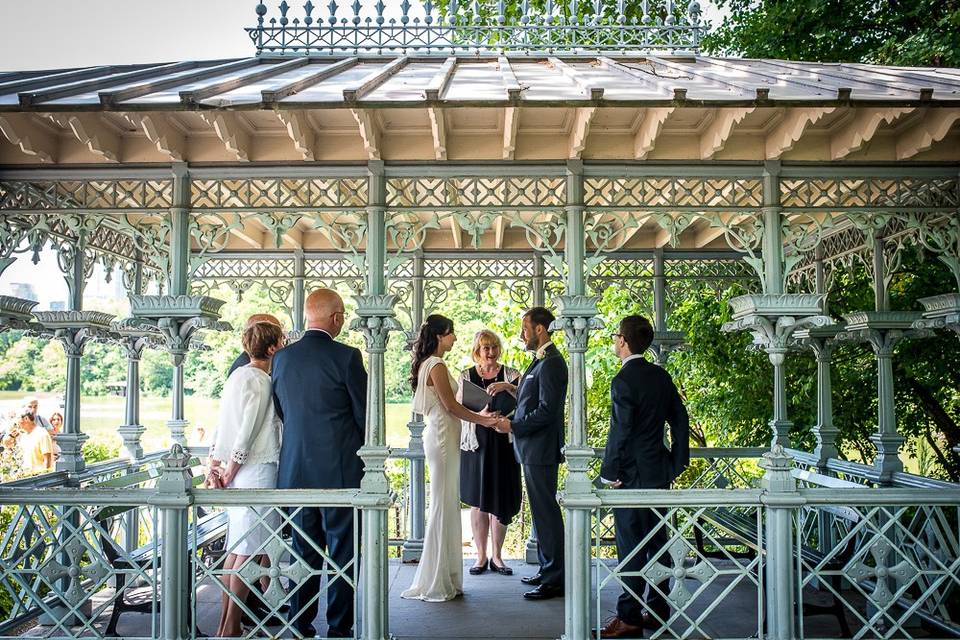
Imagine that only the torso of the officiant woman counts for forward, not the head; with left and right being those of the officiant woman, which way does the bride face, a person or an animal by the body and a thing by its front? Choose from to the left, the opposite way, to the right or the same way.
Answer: to the left

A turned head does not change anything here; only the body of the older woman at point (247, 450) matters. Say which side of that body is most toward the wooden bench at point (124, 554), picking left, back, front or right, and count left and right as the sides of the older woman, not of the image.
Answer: left

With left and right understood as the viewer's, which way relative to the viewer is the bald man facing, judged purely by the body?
facing away from the viewer

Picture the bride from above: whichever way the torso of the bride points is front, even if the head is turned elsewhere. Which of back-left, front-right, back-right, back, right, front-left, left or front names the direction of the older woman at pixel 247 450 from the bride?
back-right

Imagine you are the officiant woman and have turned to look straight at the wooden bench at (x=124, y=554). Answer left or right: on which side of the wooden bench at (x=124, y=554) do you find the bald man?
left

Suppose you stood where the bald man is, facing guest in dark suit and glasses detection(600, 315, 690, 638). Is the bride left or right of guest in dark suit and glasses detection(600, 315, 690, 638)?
left

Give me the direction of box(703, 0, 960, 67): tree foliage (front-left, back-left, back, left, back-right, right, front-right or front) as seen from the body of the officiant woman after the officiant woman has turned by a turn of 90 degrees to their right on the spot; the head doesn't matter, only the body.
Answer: back-right

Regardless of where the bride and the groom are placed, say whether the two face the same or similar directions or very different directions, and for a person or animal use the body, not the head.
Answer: very different directions

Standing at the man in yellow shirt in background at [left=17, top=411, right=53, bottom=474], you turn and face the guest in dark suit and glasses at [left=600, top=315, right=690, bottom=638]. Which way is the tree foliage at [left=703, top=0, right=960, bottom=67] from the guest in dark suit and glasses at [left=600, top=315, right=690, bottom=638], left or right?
left

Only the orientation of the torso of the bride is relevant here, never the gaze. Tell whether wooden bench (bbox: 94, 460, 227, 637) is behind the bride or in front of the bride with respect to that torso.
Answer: behind

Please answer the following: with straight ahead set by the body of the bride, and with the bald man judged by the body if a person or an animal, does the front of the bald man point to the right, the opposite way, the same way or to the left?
to the left

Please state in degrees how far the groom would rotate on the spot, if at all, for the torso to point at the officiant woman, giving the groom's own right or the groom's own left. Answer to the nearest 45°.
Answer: approximately 45° to the groom's own right

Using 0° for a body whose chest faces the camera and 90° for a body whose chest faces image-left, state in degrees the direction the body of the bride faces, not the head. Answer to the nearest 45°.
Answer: approximately 270°

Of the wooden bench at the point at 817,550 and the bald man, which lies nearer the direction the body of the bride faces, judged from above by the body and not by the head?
the wooden bench

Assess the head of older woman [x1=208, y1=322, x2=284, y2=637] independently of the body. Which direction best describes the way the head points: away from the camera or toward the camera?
away from the camera

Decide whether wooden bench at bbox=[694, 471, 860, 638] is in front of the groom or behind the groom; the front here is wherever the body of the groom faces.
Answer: behind

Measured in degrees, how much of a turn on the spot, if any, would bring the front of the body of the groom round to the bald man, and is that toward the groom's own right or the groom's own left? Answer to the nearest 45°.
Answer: approximately 45° to the groom's own left

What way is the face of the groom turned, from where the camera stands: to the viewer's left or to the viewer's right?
to the viewer's left
